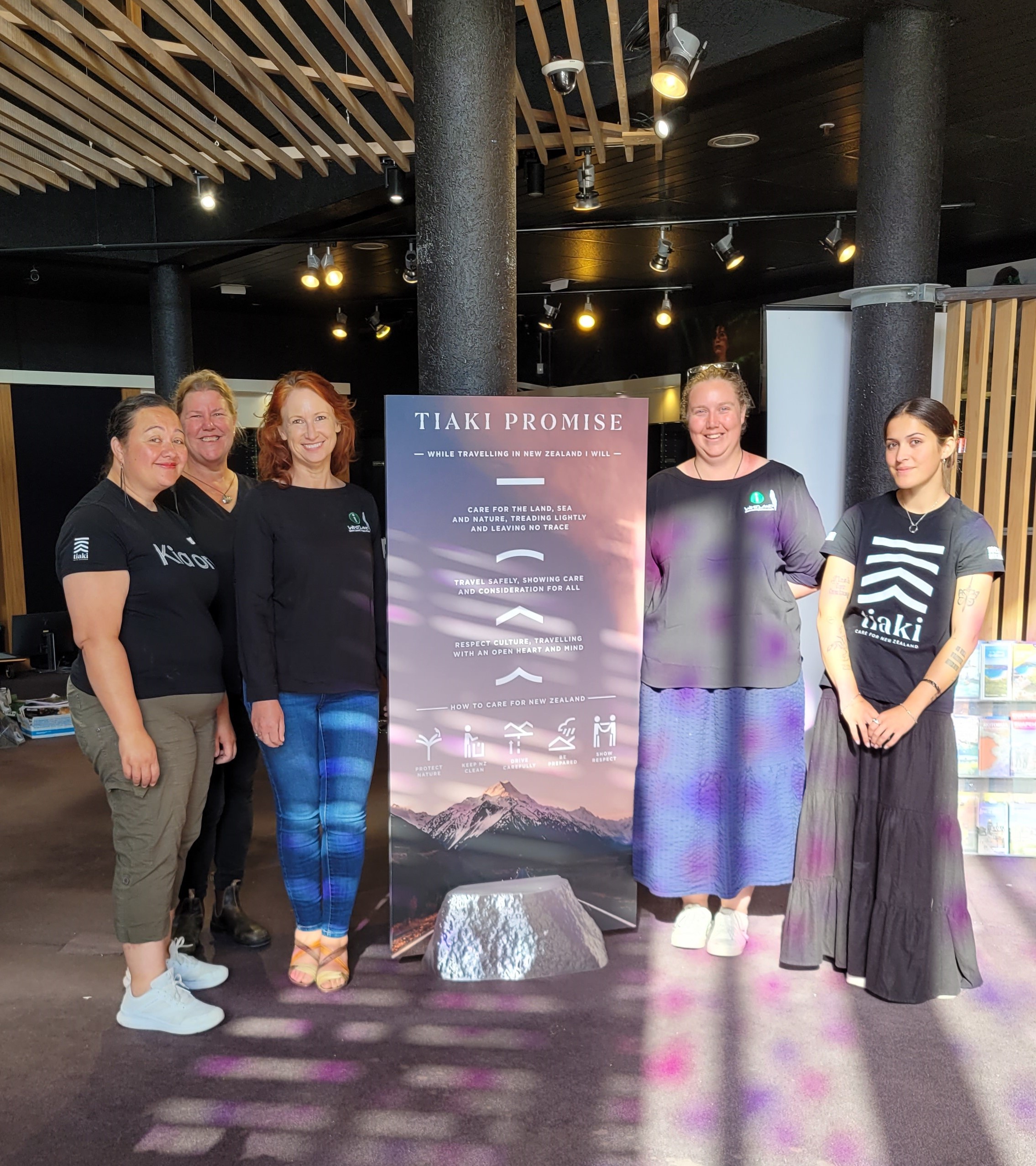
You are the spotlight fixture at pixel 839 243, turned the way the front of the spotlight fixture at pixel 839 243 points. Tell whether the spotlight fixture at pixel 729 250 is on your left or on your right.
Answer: on your right

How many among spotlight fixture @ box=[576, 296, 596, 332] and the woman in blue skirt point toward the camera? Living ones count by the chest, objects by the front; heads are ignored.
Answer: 2

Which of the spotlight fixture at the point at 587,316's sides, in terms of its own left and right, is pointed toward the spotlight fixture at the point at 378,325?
right

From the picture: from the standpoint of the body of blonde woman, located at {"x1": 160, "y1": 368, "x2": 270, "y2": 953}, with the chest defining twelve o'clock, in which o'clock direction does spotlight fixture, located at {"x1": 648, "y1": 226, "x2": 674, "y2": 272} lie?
The spotlight fixture is roughly at 9 o'clock from the blonde woman.

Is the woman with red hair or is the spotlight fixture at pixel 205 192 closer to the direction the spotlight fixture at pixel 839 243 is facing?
the woman with red hair

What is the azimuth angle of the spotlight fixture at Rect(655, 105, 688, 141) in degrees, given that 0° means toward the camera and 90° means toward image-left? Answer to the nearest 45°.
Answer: approximately 45°

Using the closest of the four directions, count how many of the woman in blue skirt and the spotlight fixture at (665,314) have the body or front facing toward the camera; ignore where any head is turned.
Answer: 2

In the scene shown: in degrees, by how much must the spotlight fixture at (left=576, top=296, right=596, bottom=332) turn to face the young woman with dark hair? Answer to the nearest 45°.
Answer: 0° — it already faces them
